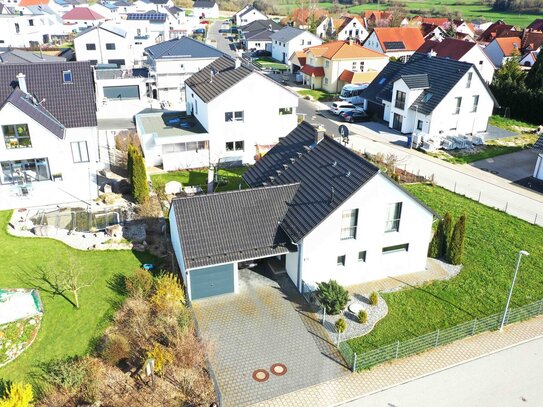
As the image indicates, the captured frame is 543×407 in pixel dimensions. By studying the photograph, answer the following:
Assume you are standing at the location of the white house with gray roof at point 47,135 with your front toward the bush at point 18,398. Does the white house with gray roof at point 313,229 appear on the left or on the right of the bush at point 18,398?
left

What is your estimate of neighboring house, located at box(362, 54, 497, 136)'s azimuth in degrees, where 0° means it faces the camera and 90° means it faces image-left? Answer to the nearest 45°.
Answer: approximately 45°

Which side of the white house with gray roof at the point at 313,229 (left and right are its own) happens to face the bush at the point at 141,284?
right

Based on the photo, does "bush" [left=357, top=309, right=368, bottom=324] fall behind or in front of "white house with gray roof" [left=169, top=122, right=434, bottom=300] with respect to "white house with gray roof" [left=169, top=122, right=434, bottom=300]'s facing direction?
in front

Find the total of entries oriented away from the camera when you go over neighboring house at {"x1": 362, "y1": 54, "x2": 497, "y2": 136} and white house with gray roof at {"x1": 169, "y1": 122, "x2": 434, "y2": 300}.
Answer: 0

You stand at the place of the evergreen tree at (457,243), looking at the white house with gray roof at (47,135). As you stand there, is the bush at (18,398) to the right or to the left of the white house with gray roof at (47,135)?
left

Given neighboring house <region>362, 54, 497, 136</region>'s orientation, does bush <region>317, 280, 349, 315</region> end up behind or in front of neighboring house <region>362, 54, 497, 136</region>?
in front

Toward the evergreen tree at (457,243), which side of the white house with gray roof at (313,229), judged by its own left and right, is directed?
left

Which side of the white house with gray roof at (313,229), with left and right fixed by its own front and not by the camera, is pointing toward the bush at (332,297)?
front

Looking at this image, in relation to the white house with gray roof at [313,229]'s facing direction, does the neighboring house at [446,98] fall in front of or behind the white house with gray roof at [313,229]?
behind

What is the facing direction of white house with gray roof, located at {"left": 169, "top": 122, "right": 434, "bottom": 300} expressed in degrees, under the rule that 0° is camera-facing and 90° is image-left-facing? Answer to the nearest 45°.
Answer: approximately 0°
